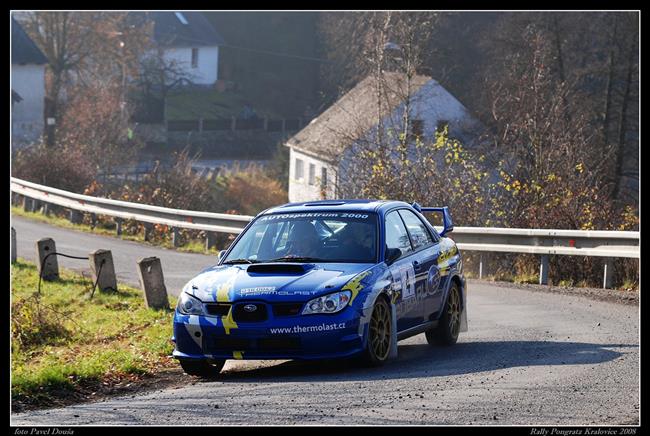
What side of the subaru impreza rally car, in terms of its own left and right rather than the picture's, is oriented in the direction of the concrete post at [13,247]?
right

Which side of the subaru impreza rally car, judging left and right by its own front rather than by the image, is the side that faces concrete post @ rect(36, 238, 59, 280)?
right

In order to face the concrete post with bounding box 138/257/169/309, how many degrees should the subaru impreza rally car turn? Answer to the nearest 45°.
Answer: approximately 90° to its right

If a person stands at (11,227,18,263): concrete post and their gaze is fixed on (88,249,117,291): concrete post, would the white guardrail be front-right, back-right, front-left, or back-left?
front-left

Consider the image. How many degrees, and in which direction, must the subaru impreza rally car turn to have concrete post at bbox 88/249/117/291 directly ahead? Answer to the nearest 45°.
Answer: approximately 90° to its right

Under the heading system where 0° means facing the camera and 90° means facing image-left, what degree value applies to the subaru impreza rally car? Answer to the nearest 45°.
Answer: approximately 45°
